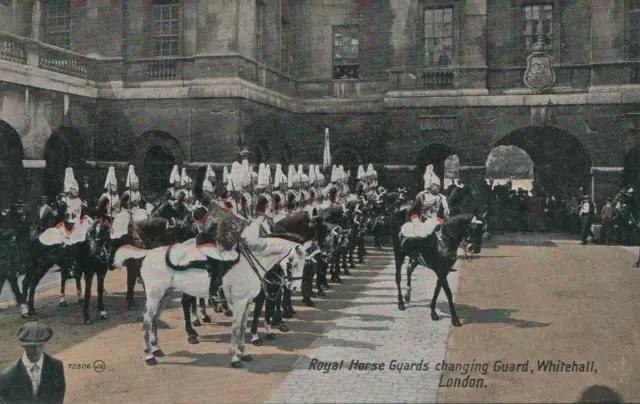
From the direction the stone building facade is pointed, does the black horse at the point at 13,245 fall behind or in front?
in front

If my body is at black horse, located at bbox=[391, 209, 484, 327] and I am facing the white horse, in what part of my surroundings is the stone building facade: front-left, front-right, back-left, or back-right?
back-right

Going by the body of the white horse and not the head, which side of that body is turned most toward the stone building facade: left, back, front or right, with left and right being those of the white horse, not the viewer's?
left

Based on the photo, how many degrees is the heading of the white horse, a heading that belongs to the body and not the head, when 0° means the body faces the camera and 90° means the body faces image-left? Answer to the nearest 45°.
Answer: approximately 270°

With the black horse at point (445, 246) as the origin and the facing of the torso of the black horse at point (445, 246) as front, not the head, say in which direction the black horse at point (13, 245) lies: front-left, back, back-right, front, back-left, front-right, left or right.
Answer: back-right

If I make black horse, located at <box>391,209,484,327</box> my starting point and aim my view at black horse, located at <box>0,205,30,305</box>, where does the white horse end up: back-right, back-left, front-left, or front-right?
front-left

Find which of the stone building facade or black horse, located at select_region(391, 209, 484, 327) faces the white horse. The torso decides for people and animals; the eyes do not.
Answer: the stone building facade

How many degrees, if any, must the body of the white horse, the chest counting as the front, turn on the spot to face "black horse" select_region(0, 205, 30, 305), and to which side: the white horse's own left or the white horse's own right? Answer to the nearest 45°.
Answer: approximately 135° to the white horse's own left

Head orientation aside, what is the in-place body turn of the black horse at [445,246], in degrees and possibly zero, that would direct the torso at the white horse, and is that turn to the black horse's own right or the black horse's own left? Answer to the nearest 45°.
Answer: approximately 90° to the black horse's own right

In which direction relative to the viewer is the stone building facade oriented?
toward the camera

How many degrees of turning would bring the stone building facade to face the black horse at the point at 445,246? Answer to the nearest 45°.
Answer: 0° — it already faces it

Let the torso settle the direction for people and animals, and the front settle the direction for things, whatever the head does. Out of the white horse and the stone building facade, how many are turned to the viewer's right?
1

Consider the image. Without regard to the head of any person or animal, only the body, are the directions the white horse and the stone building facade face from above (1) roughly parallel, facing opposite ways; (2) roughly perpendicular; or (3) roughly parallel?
roughly perpendicular
